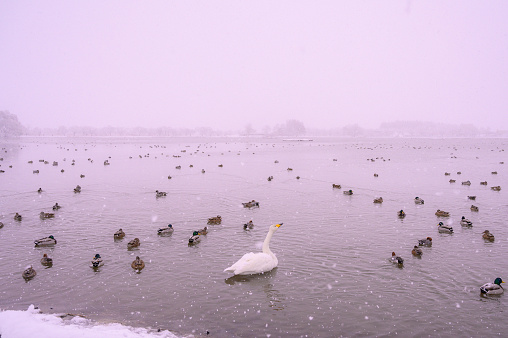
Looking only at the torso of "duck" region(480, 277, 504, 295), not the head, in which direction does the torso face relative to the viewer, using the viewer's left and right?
facing to the right of the viewer

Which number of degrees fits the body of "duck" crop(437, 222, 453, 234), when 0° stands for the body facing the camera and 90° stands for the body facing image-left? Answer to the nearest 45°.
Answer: approximately 90°

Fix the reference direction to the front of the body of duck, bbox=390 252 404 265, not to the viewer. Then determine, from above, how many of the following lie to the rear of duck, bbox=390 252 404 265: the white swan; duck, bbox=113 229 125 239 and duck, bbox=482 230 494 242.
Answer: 1

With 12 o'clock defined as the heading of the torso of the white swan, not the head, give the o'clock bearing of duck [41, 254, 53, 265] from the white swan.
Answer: The duck is roughly at 6 o'clock from the white swan.

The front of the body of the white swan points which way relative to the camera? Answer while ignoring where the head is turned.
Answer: to the viewer's right

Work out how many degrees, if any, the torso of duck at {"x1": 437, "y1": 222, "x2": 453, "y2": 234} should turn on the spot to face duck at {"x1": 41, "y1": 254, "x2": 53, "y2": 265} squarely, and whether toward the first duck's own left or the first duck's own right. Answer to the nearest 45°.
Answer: approximately 45° to the first duck's own left

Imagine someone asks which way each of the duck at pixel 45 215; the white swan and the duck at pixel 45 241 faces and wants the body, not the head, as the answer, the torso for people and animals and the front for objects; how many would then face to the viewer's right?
2

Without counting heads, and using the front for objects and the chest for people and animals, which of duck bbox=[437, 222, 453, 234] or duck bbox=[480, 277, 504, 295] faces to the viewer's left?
duck bbox=[437, 222, 453, 234]

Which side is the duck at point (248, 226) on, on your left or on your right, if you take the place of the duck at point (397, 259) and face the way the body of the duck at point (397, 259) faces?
on your right
